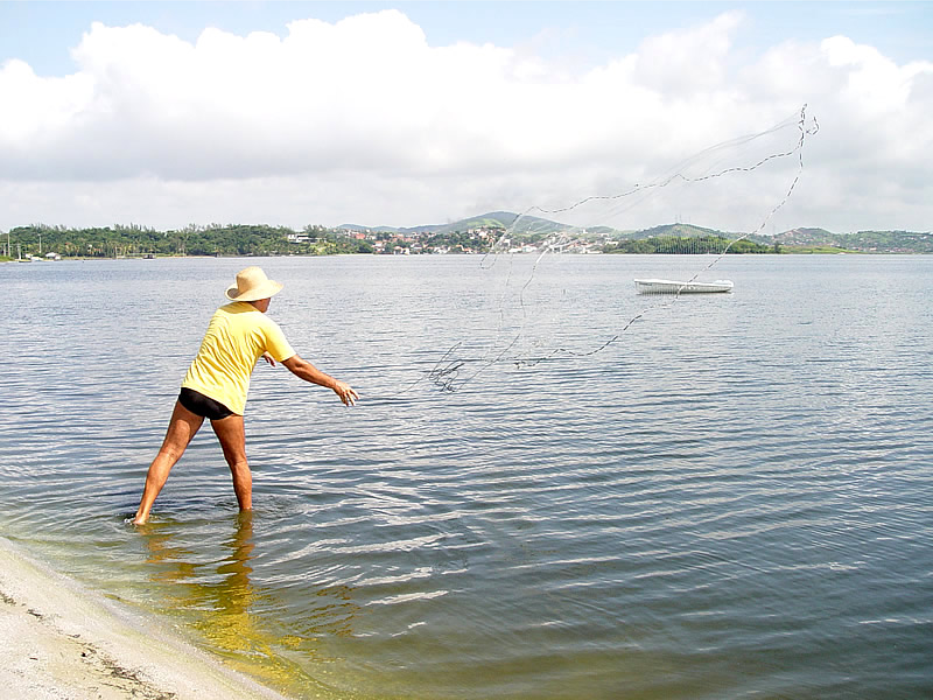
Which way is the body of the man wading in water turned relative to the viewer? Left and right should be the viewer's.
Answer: facing away from the viewer and to the right of the viewer

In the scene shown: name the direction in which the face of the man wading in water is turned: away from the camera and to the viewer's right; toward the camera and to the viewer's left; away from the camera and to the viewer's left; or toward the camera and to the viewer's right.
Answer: away from the camera and to the viewer's right
